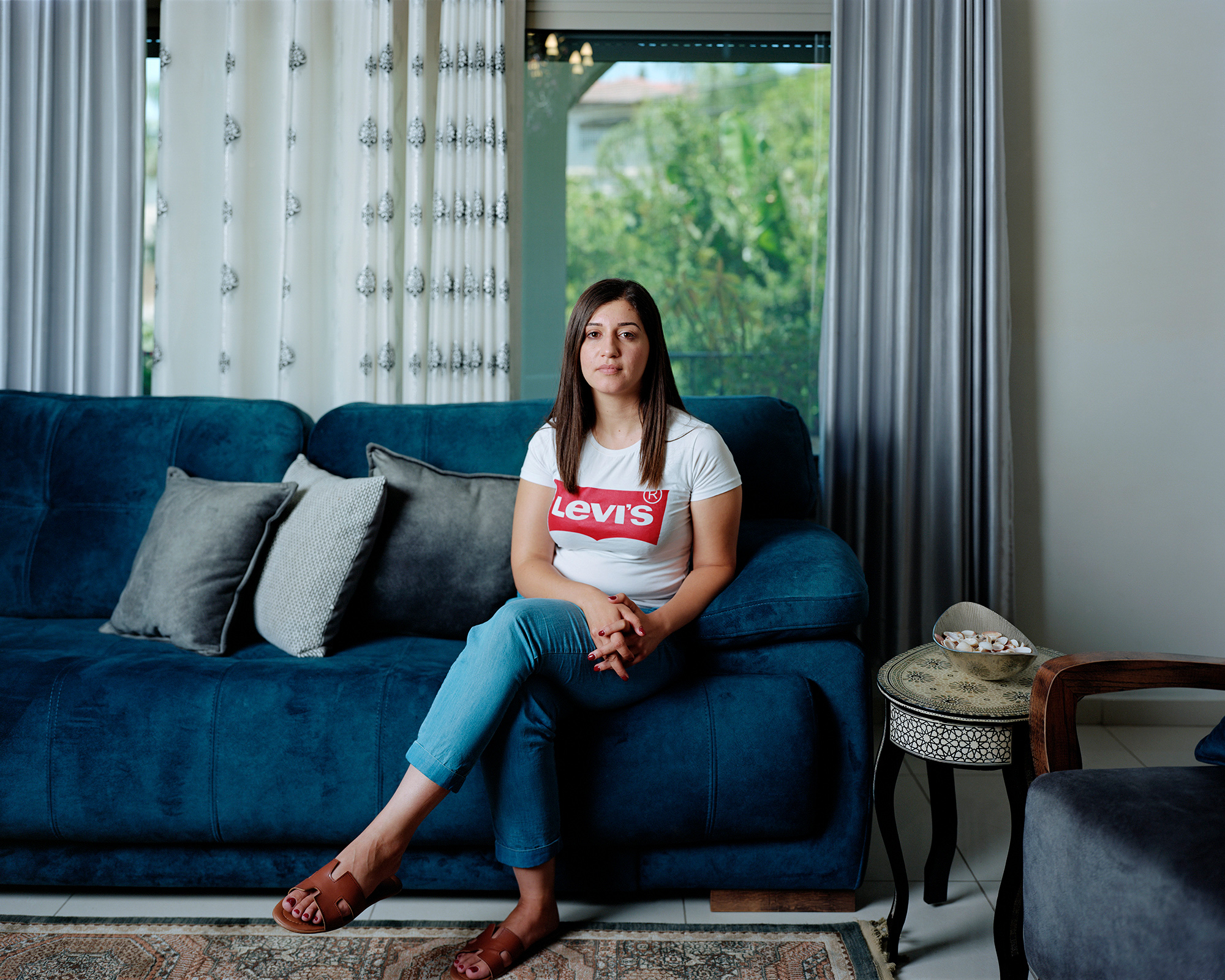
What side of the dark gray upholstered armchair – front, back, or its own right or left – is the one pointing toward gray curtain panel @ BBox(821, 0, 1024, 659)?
right

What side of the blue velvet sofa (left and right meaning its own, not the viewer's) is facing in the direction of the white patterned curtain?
back

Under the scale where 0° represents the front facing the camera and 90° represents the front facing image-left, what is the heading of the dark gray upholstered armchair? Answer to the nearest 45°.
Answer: approximately 90°
